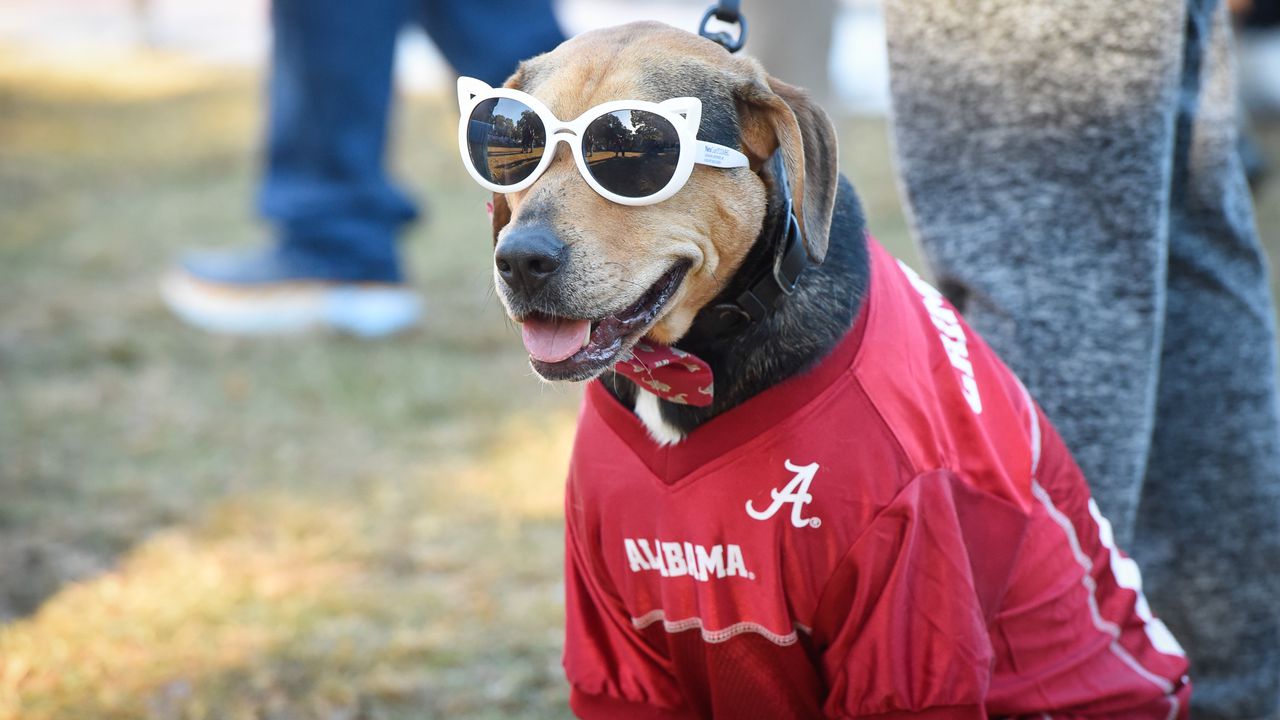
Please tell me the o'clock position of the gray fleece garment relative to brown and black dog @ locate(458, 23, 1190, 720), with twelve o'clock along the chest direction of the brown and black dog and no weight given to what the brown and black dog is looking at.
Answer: The gray fleece garment is roughly at 6 o'clock from the brown and black dog.

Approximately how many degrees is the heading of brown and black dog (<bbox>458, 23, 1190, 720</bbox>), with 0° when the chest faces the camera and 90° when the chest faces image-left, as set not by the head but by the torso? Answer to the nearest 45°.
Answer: approximately 45°
